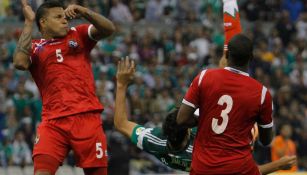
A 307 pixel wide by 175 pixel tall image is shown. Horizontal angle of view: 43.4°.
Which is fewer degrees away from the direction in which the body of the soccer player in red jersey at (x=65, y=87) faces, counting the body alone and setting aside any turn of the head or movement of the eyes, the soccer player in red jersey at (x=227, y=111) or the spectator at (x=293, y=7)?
the soccer player in red jersey

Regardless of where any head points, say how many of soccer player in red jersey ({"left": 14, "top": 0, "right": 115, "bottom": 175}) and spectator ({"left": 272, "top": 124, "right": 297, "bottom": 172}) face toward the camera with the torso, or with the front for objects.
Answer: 2

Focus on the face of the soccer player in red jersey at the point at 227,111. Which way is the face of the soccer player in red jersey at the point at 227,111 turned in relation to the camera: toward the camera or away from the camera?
away from the camera

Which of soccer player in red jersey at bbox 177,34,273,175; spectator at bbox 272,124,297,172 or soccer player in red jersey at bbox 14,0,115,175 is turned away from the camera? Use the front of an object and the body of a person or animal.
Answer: soccer player in red jersey at bbox 177,34,273,175

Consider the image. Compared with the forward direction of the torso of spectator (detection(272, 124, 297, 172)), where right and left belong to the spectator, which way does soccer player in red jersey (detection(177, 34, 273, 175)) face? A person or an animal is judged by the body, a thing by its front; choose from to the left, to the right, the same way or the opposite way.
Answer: the opposite way

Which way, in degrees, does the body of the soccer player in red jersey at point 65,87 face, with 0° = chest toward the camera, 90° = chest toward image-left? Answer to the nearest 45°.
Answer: approximately 0°

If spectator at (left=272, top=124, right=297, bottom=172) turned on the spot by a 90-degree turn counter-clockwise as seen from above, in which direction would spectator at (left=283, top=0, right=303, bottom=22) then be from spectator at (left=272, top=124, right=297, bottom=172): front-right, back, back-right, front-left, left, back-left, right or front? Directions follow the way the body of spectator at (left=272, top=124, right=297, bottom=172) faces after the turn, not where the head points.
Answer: left

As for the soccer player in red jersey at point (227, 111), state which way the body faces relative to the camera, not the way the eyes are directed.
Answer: away from the camera

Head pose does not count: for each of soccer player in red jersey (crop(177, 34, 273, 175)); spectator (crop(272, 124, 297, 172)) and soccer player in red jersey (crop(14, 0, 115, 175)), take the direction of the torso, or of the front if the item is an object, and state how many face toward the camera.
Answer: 2

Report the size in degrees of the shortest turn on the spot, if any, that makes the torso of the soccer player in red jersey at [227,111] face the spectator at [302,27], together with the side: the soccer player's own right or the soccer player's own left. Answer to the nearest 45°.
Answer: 0° — they already face them

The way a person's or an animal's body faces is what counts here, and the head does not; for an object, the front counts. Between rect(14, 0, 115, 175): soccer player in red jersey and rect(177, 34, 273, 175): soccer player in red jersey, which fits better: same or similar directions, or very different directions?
very different directions

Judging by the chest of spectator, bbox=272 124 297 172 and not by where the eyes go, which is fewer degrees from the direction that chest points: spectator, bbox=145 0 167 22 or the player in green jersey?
the player in green jersey

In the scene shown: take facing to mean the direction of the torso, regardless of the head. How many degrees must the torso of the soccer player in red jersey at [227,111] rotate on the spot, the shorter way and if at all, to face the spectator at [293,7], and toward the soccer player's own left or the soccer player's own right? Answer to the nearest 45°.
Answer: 0° — they already face them
